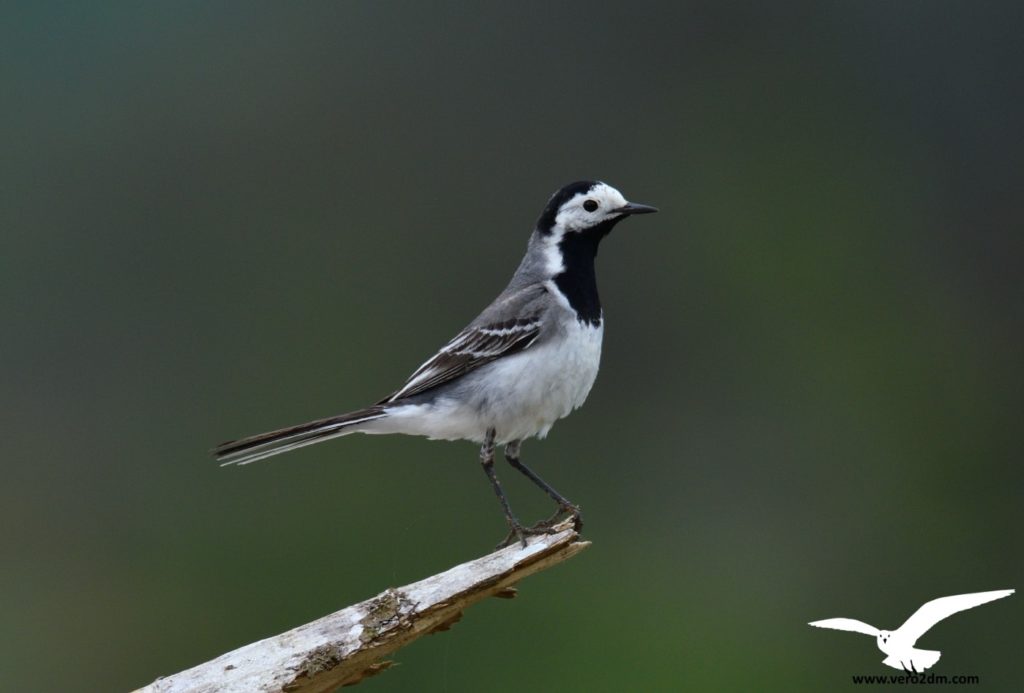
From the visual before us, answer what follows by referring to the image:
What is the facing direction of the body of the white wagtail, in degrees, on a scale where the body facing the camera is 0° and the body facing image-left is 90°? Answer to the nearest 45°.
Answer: approximately 270°
